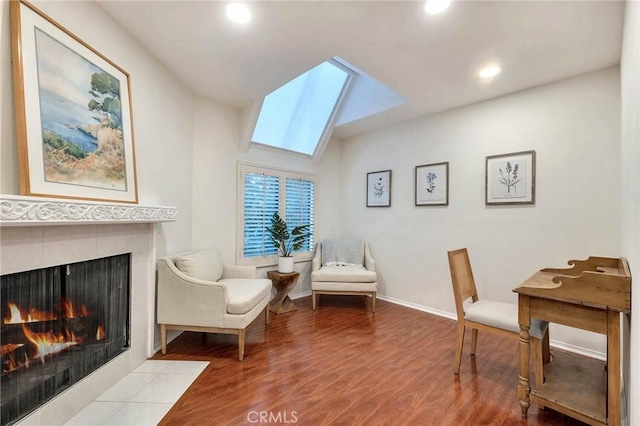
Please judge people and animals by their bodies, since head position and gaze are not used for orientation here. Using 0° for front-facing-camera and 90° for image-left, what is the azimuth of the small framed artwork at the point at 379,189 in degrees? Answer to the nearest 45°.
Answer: approximately 45°

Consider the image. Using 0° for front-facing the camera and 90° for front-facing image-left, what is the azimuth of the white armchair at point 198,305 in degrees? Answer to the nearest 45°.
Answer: approximately 315°

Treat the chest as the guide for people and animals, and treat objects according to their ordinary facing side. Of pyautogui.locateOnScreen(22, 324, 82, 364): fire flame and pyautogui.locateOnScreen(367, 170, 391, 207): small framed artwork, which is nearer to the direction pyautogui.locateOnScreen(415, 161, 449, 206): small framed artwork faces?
the fire flame

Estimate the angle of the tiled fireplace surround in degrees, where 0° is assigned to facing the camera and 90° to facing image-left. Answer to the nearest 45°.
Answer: approximately 315°

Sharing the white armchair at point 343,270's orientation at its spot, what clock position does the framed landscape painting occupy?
The framed landscape painting is roughly at 1 o'clock from the white armchair.

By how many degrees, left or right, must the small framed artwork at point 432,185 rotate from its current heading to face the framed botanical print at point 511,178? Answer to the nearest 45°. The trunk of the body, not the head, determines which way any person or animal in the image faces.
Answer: approximately 90° to its left
